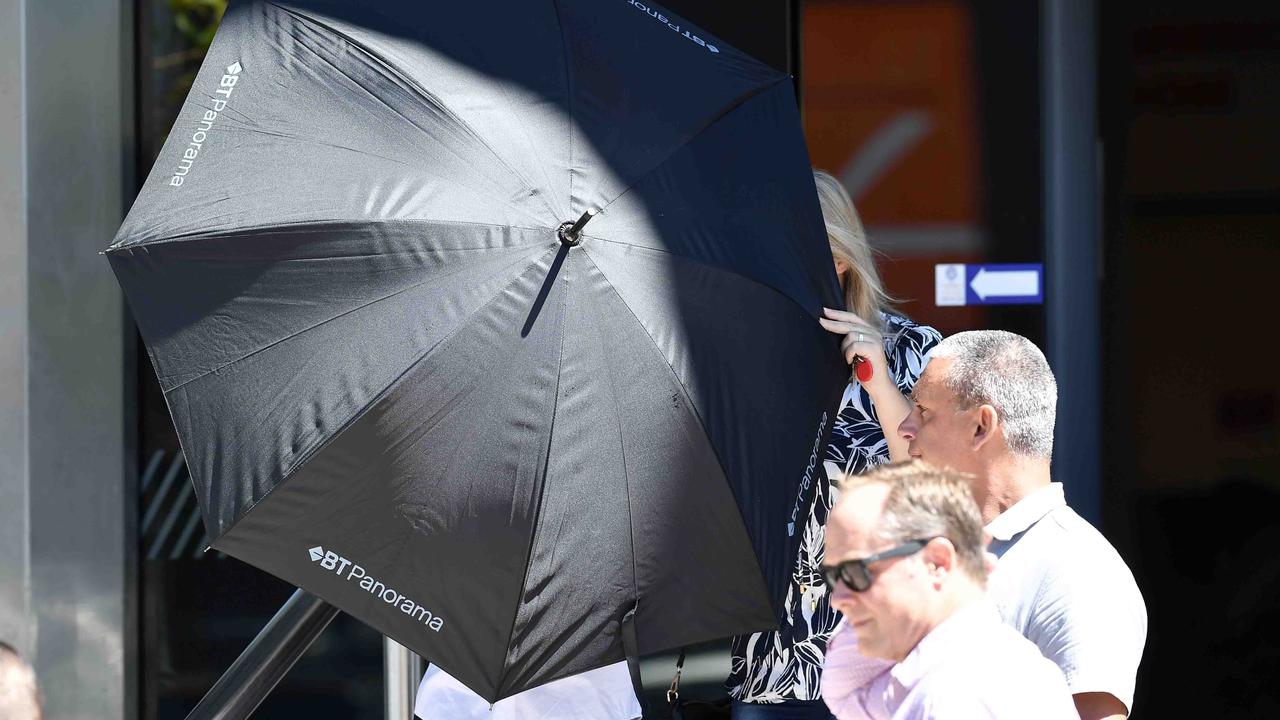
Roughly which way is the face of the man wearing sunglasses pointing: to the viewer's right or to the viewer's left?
to the viewer's left

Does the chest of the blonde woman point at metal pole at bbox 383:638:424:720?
yes

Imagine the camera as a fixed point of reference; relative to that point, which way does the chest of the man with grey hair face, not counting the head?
to the viewer's left

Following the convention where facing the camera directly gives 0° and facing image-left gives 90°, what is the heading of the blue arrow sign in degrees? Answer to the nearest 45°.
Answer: approximately 0°

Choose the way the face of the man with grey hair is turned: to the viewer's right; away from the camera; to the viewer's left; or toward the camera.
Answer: to the viewer's left

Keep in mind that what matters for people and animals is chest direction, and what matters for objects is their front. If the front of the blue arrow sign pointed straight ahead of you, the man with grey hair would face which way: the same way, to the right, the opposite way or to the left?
to the right

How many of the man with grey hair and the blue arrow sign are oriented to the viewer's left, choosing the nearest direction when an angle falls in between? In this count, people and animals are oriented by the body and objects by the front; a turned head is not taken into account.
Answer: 1

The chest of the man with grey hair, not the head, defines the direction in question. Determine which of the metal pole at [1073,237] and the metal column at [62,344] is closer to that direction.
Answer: the metal column
